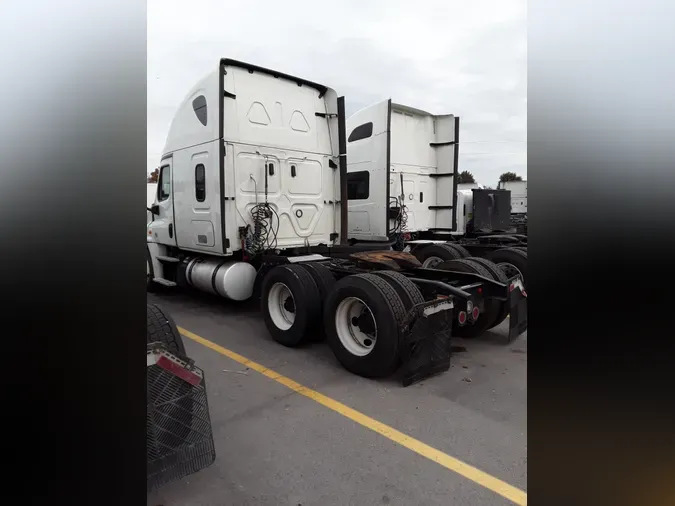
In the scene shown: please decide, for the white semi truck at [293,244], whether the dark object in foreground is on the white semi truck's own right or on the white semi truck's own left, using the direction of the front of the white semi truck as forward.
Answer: on the white semi truck's own left

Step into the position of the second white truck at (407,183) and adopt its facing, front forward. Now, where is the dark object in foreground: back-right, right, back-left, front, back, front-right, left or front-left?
back-left

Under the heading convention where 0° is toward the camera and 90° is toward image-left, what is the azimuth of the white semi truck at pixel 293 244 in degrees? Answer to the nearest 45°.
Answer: approximately 135°

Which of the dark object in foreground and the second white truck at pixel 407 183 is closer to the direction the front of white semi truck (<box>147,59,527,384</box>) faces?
the second white truck

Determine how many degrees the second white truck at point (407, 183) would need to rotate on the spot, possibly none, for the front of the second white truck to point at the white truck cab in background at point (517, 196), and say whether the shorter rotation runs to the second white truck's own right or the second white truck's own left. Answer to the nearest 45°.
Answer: approximately 45° to the second white truck's own right

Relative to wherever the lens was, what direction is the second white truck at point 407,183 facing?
facing away from the viewer and to the left of the viewer
